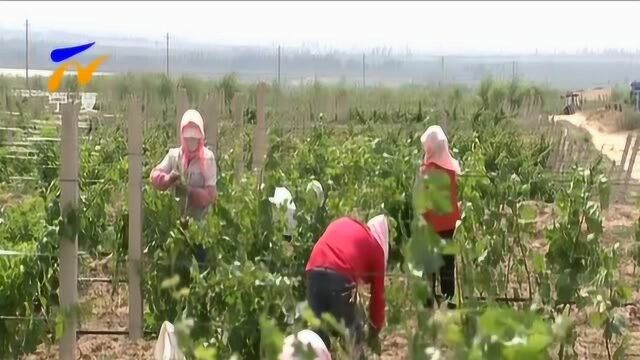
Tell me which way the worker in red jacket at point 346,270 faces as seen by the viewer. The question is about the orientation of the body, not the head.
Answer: to the viewer's right

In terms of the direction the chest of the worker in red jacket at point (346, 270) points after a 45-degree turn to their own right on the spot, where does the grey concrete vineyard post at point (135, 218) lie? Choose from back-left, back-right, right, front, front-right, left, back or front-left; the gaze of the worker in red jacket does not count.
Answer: back

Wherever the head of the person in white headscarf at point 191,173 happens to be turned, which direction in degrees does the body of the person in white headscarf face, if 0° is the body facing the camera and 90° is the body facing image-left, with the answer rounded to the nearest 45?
approximately 0°

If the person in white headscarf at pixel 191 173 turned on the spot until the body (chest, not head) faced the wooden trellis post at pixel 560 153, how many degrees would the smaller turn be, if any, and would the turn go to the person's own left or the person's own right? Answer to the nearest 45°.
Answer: approximately 135° to the person's own left

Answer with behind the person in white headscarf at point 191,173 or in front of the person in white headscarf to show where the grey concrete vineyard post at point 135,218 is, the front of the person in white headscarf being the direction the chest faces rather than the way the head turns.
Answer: in front

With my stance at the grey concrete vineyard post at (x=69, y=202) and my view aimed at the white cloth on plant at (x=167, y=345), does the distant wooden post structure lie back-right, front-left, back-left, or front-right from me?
back-left

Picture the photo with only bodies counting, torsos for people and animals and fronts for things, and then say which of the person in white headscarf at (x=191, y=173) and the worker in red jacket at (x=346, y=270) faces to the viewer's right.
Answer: the worker in red jacket

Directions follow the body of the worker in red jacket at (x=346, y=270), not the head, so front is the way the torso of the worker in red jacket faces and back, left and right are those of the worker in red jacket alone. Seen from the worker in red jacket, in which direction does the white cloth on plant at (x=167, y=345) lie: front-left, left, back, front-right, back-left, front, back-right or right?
back-right

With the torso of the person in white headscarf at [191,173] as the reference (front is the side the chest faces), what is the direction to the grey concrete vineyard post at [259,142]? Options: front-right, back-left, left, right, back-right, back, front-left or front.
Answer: back

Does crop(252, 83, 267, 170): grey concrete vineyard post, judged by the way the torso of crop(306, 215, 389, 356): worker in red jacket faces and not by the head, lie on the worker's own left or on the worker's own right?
on the worker's own left

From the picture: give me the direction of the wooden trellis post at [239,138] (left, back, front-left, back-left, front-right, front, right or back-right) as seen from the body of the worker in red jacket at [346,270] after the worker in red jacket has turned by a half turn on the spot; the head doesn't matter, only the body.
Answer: right

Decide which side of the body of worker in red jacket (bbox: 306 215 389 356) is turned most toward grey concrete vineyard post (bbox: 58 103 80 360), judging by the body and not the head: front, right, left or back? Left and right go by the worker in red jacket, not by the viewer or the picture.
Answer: back

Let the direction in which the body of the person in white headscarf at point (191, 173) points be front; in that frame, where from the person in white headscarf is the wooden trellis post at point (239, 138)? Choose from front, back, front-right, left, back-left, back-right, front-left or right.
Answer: back

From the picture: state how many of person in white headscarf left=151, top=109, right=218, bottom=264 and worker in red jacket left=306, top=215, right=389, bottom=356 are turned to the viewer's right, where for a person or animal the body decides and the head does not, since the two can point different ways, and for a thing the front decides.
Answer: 1

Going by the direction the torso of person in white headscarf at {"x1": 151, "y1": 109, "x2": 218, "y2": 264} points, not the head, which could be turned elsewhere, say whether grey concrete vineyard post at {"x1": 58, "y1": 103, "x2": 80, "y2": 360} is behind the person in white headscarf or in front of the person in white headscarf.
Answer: in front

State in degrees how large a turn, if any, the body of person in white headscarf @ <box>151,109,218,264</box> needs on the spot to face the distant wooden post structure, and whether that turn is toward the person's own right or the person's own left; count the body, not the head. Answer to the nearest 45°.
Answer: approximately 135° to the person's own left

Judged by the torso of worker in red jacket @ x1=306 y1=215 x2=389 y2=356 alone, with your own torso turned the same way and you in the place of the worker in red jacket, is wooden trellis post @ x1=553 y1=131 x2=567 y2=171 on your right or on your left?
on your left
